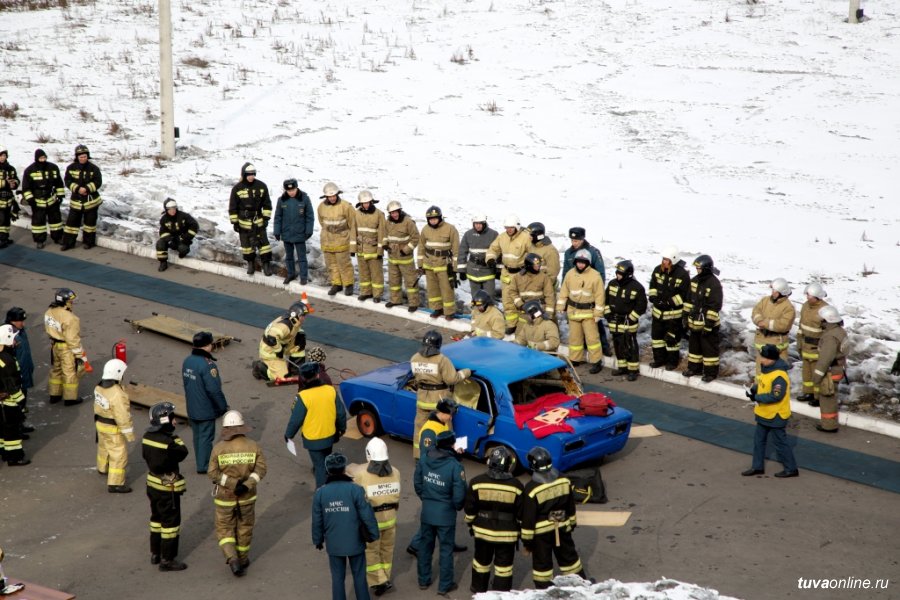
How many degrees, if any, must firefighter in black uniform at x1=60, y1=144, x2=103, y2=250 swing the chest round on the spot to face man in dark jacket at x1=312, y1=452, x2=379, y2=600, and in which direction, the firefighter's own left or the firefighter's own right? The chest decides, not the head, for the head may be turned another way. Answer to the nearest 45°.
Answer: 0° — they already face them

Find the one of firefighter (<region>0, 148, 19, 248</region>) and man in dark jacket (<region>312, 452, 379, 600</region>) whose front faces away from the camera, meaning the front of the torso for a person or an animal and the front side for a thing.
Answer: the man in dark jacket

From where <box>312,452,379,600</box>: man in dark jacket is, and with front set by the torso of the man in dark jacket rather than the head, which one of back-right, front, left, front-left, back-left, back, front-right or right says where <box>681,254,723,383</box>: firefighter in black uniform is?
front-right

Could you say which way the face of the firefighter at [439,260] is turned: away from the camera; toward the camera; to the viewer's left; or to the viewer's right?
toward the camera

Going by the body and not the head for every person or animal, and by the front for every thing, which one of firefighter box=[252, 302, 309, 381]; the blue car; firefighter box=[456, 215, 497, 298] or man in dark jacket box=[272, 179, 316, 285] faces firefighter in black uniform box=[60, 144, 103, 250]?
the blue car

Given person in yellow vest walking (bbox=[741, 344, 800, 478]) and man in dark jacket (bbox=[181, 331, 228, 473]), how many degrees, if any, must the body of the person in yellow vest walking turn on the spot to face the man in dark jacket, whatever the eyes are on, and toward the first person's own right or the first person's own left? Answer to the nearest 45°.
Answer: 0° — they already face them

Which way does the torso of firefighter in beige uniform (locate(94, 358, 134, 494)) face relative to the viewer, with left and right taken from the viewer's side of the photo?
facing away from the viewer and to the right of the viewer

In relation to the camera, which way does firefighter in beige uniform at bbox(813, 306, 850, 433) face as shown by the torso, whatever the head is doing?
to the viewer's left

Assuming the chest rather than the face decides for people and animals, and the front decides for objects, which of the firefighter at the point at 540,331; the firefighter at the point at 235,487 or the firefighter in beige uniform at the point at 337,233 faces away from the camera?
the firefighter at the point at 235,487

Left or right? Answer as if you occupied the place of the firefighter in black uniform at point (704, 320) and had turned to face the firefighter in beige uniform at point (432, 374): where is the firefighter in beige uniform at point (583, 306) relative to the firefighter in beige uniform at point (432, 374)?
right

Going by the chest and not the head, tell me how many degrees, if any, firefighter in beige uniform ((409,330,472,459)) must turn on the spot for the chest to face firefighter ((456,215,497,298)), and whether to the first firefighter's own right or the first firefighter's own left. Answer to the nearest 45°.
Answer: approximately 45° to the first firefighter's own left

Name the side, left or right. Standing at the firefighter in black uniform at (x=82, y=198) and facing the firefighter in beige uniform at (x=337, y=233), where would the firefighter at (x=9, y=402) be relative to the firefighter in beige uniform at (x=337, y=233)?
right

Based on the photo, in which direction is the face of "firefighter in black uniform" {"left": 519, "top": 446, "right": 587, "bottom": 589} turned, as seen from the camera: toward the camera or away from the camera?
away from the camera

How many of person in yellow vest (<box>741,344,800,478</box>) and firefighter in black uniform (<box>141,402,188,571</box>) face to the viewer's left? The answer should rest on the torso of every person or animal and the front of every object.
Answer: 1

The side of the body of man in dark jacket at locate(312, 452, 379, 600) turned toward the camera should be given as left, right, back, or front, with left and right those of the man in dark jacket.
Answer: back

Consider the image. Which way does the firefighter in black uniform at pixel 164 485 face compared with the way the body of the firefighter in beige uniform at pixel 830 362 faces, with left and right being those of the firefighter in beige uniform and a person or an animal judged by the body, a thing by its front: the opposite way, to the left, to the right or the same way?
to the right

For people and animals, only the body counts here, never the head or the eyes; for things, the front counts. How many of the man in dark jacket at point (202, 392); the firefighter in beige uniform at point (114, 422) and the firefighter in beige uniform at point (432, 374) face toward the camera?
0

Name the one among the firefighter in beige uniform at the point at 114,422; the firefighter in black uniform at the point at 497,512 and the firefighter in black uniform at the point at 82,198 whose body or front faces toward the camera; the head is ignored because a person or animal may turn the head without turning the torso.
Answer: the firefighter in black uniform at the point at 82,198

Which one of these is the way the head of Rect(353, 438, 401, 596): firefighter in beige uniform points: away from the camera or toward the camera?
away from the camera

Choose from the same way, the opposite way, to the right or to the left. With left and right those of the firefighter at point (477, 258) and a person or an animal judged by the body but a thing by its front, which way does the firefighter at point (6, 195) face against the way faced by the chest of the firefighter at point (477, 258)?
the same way
